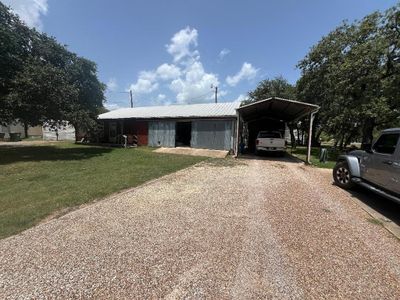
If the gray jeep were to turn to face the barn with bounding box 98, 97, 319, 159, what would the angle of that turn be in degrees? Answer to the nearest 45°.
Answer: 0° — it already faces it

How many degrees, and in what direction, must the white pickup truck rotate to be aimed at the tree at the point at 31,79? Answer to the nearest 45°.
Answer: approximately 135° to its left

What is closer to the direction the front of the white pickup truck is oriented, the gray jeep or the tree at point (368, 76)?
the tree

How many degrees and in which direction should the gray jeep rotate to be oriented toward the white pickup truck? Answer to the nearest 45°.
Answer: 0° — it already faces it

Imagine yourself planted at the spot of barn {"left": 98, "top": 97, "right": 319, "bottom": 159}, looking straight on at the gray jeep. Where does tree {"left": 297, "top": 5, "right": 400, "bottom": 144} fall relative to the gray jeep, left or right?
left

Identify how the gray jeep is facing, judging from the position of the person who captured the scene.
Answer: facing away from the viewer and to the left of the viewer
